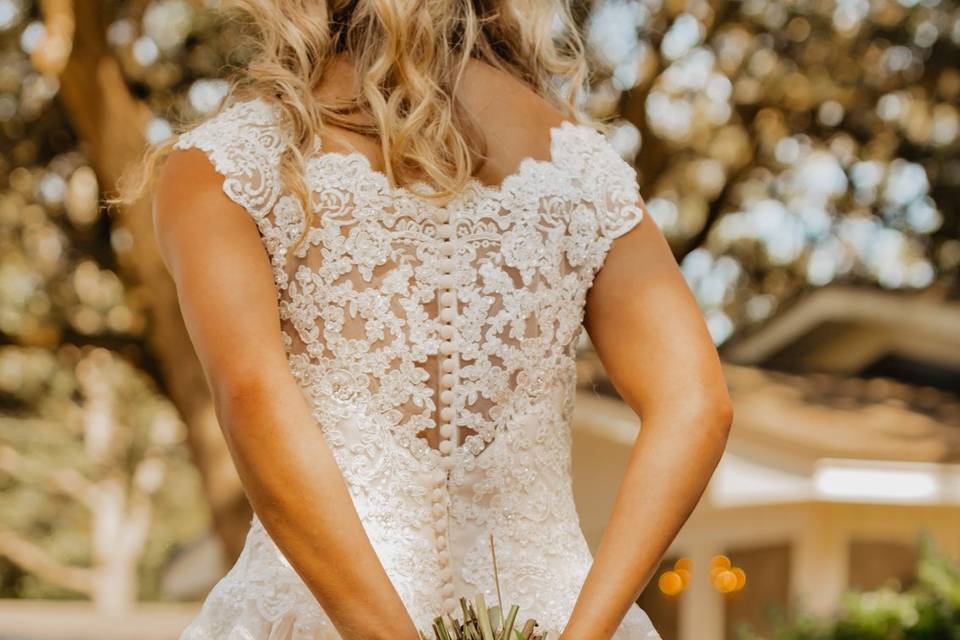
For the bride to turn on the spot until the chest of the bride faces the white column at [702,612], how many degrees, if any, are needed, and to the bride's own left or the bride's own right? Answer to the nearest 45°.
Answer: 0° — they already face it

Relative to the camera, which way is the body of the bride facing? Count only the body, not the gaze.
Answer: away from the camera

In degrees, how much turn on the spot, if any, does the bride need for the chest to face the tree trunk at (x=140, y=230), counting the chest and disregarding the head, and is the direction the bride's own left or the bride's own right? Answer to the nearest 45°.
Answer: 0° — they already face it

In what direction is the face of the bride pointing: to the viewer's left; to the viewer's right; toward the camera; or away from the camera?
away from the camera

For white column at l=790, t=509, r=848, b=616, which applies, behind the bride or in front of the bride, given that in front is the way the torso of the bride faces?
in front

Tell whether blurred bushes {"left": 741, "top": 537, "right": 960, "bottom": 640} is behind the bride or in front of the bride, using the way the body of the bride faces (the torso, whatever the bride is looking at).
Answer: in front

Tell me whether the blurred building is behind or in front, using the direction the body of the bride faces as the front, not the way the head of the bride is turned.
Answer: in front
